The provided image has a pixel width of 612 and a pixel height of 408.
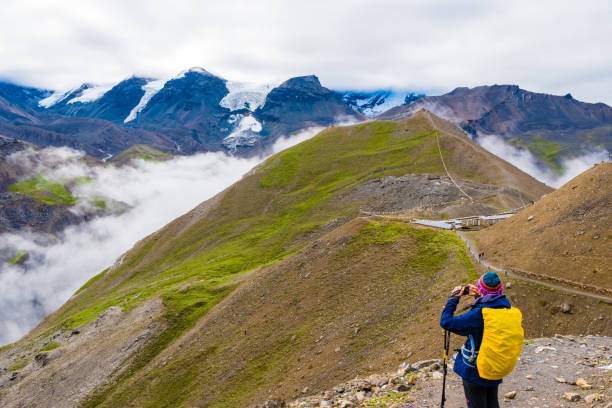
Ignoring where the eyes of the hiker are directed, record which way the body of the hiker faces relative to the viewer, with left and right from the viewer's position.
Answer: facing away from the viewer and to the left of the viewer
